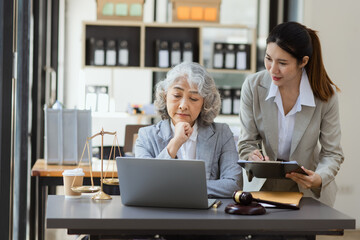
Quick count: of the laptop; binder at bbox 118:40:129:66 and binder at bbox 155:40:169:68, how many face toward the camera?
2

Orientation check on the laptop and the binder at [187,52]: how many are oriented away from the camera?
1

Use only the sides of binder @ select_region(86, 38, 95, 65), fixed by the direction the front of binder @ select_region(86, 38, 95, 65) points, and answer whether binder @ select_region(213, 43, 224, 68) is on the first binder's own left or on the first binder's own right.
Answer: on the first binder's own left

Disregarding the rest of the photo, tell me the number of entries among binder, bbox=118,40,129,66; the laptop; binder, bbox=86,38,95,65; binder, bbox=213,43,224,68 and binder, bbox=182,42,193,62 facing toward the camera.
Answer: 4

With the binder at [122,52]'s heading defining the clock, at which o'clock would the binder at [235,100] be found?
the binder at [235,100] is roughly at 9 o'clock from the binder at [122,52].

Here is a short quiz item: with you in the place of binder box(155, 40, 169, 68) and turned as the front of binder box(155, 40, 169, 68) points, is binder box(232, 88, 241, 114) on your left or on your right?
on your left

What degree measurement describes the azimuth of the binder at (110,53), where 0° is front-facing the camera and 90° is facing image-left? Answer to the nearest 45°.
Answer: approximately 0°

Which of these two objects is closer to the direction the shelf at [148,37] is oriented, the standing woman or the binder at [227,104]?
the standing woman

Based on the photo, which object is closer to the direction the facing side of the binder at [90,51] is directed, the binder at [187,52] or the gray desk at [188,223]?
the gray desk

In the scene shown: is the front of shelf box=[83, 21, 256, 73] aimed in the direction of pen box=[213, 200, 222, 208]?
yes

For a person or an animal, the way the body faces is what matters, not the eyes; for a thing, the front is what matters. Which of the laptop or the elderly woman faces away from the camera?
the laptop

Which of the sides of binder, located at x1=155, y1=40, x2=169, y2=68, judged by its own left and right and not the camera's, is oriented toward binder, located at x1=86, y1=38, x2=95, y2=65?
right

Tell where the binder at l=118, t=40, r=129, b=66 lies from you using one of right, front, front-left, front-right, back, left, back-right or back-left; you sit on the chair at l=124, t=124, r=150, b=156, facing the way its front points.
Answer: back
